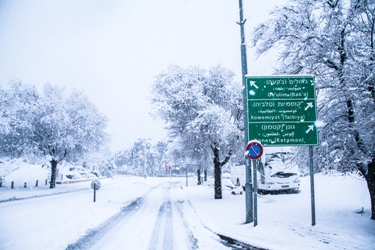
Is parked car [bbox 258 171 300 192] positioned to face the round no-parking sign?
yes

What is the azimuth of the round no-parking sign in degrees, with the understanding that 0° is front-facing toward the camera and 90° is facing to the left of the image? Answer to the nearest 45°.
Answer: approximately 0°

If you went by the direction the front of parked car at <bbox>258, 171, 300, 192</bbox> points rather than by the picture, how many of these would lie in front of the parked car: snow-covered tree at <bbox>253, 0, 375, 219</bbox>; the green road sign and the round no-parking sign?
3

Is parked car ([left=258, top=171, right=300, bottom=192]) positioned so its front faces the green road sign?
yes

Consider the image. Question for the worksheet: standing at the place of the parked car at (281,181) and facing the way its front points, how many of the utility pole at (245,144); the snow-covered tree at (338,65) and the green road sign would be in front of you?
3
